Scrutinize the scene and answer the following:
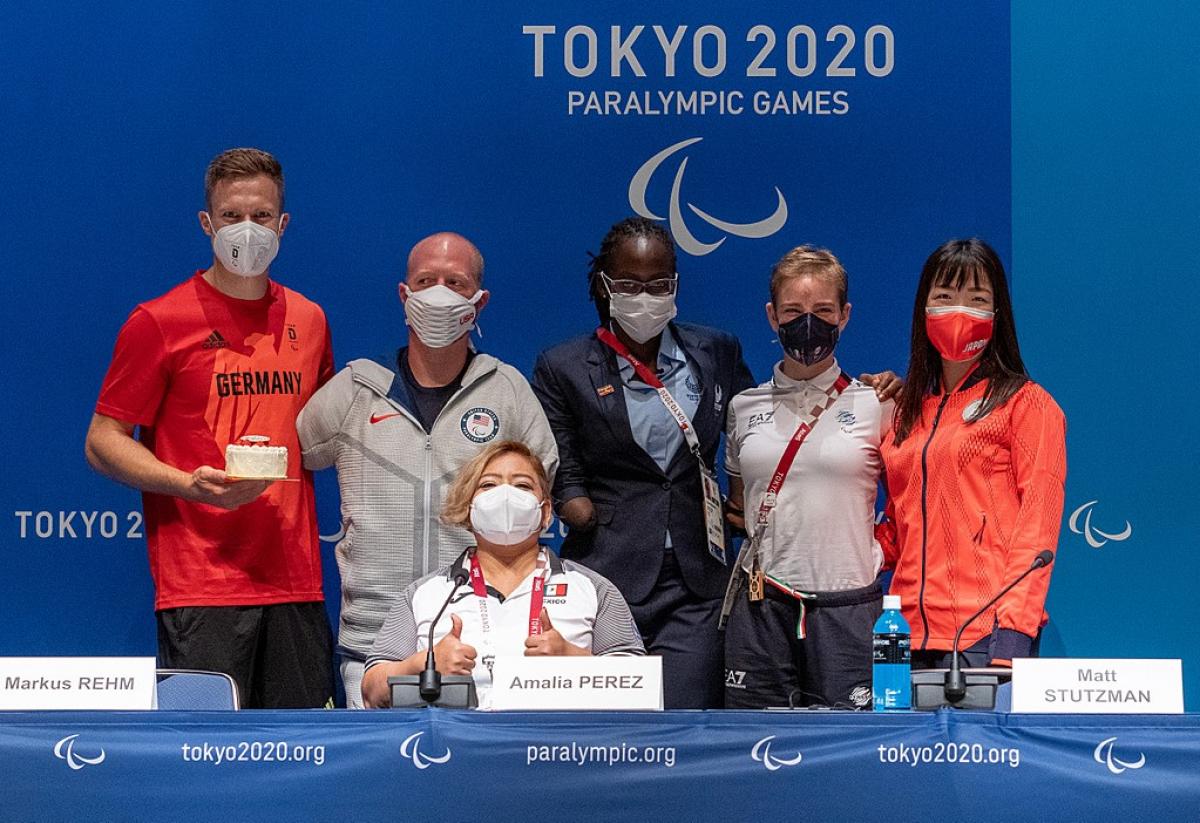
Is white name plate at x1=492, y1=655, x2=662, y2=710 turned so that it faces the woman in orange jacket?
no

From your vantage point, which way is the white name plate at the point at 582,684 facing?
toward the camera

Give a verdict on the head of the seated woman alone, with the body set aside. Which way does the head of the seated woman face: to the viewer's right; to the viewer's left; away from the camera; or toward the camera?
toward the camera

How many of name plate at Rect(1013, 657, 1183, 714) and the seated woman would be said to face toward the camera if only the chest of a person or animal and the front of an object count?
2

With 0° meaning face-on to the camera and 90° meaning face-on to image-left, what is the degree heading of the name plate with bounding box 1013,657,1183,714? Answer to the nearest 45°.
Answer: approximately 0°

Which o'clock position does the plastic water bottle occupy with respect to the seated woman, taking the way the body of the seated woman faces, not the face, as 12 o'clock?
The plastic water bottle is roughly at 10 o'clock from the seated woman.

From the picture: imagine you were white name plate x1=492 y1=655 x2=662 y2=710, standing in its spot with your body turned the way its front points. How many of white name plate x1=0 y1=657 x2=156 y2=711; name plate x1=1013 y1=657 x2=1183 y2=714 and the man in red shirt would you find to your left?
1

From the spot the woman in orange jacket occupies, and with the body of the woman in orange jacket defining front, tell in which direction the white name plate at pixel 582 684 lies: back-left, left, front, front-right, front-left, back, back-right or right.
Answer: front

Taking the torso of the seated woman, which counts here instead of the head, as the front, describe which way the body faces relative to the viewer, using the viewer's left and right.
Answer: facing the viewer

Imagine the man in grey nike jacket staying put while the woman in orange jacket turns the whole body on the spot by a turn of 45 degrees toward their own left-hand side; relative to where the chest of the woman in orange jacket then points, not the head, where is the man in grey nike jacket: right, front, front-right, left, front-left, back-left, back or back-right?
right

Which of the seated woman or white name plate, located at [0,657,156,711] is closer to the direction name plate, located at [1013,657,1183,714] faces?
the white name plate

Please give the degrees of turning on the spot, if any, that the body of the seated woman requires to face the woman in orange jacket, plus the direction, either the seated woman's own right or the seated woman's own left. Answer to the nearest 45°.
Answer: approximately 90° to the seated woman's own left

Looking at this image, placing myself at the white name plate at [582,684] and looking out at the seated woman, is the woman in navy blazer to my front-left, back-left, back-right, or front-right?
front-right

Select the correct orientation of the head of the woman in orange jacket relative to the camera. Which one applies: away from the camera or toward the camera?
toward the camera

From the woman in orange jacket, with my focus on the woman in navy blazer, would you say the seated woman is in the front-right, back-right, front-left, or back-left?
front-left

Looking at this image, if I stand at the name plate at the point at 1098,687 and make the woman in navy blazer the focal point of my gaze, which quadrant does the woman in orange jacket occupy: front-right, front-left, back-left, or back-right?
front-right

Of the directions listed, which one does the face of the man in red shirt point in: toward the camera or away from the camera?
toward the camera

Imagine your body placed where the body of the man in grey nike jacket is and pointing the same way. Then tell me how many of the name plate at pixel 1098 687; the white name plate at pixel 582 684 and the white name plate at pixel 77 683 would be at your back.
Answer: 0
